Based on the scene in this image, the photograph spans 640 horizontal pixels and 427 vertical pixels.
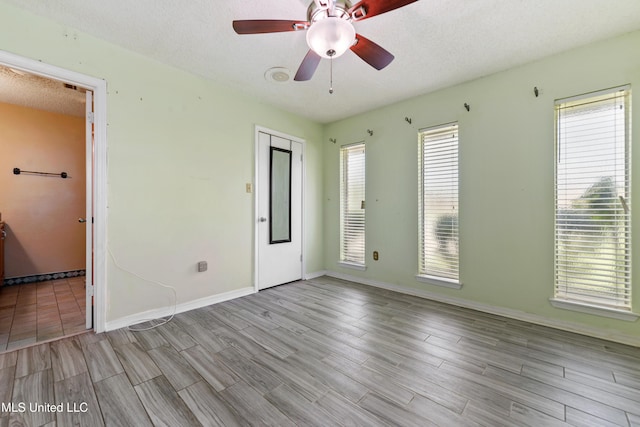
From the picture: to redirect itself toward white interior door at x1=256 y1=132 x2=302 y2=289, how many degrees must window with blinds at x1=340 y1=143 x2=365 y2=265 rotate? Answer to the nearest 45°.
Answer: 0° — it already faces it

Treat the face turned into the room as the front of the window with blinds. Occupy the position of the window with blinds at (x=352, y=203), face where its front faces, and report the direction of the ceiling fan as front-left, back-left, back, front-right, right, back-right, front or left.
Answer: front-left

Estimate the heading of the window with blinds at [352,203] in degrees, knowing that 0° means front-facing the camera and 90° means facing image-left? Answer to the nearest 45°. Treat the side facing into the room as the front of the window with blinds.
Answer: approximately 45°

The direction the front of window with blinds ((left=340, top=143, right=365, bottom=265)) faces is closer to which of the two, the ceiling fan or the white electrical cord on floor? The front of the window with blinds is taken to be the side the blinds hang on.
the white electrical cord on floor

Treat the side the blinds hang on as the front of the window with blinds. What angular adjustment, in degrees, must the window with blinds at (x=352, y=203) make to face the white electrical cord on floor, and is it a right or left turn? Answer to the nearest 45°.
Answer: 0° — it already faces it
